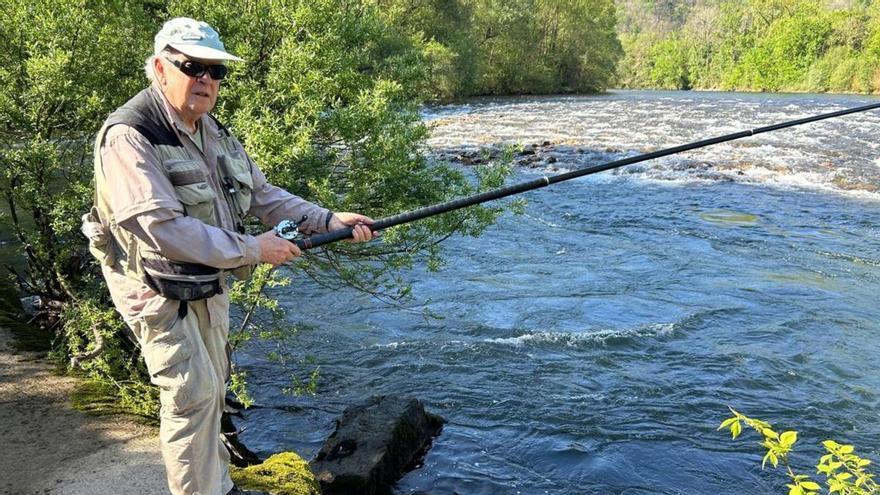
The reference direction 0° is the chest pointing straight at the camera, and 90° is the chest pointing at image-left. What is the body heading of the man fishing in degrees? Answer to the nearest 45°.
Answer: approximately 315°

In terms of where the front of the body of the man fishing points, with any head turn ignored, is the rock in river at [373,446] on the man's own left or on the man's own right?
on the man's own left
